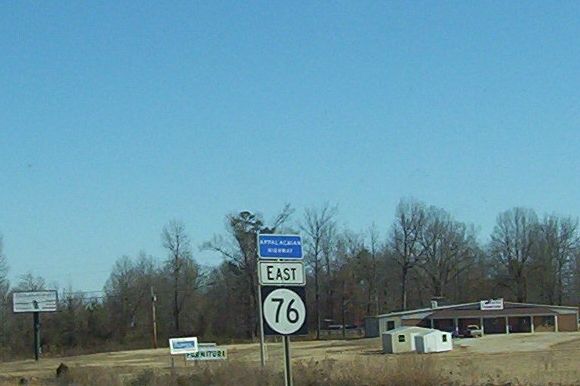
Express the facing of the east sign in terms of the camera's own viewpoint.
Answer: facing the viewer

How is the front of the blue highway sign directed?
toward the camera

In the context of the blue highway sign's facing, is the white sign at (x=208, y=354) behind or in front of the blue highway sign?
behind

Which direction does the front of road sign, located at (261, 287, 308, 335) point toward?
toward the camera

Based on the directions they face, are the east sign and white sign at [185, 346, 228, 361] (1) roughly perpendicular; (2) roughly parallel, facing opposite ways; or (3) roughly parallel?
roughly parallel

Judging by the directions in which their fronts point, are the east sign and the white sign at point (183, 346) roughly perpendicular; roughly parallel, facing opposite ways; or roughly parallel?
roughly parallel
